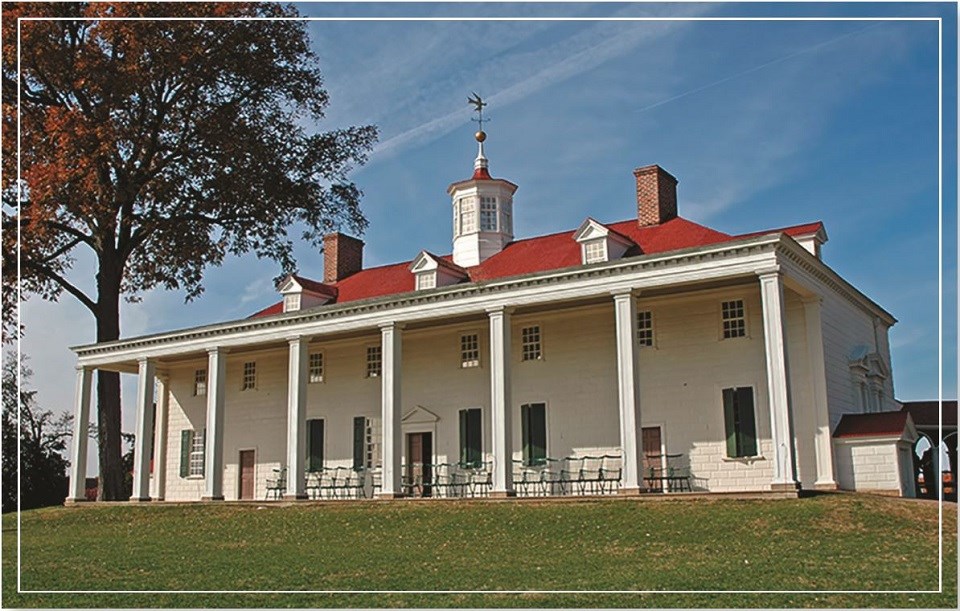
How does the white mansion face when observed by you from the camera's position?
facing the viewer and to the left of the viewer

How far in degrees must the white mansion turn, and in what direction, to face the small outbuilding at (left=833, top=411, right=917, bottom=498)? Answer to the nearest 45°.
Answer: approximately 90° to its left

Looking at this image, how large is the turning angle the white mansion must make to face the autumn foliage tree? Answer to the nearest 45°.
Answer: approximately 45° to its right
